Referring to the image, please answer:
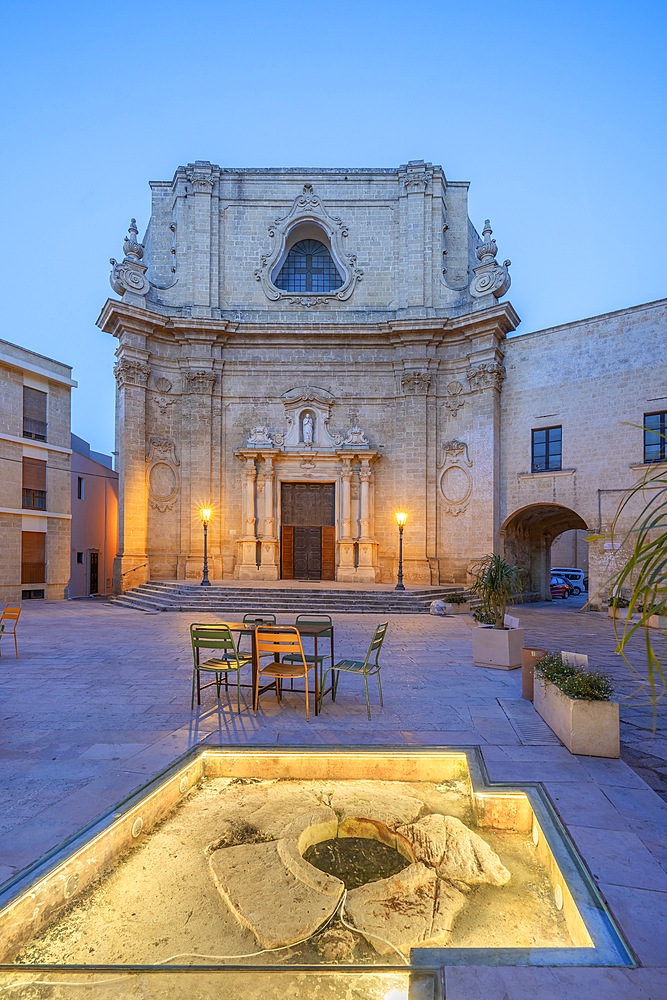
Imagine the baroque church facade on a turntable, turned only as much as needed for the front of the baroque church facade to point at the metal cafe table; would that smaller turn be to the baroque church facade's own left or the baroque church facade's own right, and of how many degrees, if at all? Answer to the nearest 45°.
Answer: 0° — it already faces it

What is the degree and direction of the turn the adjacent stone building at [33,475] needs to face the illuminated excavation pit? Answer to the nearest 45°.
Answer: approximately 45° to its right

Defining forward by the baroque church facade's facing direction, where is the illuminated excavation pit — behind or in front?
in front

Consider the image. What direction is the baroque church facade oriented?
toward the camera

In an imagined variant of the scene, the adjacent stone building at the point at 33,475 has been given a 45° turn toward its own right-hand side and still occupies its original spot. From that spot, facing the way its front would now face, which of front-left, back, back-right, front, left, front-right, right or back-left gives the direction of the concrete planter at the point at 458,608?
front-left

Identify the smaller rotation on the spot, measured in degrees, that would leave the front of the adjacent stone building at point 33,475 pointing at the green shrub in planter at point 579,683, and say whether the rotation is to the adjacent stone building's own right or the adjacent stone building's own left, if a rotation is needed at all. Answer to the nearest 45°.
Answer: approximately 45° to the adjacent stone building's own right

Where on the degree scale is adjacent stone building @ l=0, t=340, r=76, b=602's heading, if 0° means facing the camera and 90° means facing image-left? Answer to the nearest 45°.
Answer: approximately 315°

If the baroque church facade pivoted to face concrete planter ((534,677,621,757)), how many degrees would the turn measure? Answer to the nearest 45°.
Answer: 0° — it already faces it

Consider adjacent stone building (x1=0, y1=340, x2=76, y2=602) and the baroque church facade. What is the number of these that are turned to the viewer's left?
0

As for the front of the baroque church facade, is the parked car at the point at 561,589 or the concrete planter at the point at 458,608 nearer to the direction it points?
the concrete planter

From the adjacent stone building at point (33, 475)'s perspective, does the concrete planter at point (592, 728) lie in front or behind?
in front
